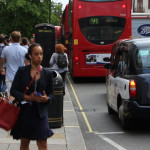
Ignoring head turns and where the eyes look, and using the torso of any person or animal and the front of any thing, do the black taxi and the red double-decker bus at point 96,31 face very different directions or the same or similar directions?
same or similar directions

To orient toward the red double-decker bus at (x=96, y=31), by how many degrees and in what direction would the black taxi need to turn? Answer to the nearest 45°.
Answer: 0° — it already faces it

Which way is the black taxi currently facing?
away from the camera

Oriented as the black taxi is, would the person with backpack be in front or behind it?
in front

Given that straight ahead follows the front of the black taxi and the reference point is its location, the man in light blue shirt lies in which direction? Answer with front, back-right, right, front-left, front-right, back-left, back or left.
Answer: left

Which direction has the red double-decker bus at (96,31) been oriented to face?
away from the camera
